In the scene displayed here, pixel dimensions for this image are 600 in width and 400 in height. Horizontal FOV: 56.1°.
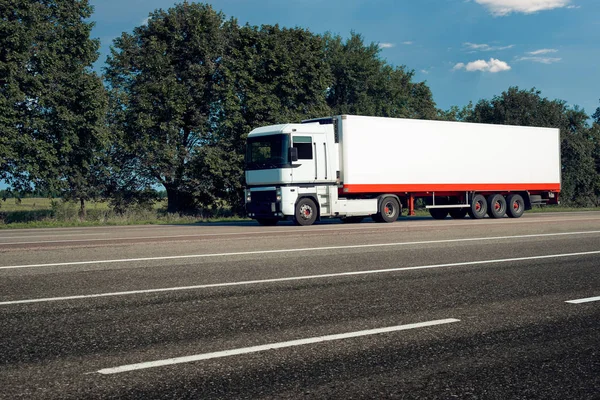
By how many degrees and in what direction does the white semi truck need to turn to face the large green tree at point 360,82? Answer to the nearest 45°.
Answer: approximately 135° to its right

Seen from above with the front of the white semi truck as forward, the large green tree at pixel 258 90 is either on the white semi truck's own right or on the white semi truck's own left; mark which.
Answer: on the white semi truck's own right

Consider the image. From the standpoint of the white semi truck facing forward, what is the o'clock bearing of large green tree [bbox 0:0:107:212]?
The large green tree is roughly at 2 o'clock from the white semi truck.

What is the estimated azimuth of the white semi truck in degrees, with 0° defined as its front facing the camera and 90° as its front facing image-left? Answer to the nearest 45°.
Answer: approximately 45°

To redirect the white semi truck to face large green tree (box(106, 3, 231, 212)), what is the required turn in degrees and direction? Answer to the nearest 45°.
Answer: approximately 90° to its right

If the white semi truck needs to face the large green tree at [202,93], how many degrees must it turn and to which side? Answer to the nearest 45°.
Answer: approximately 90° to its right
